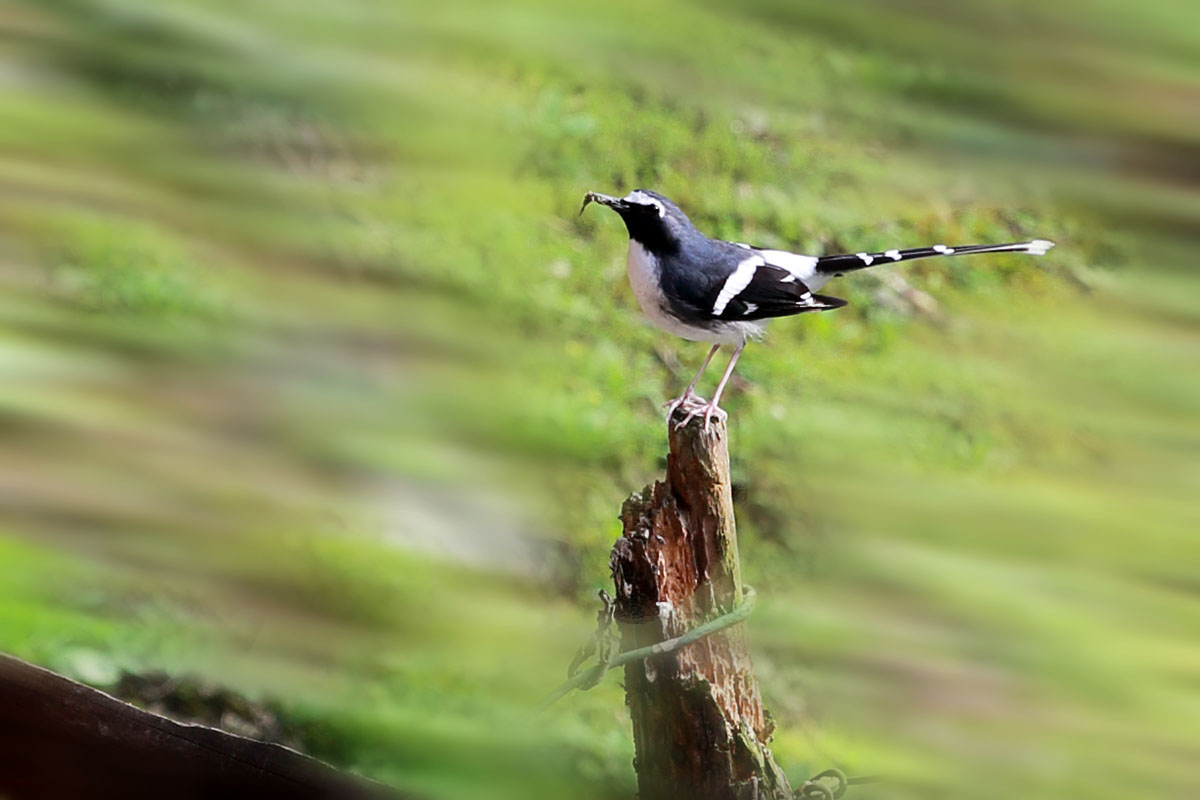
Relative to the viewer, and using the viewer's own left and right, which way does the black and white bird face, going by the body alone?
facing to the left of the viewer
